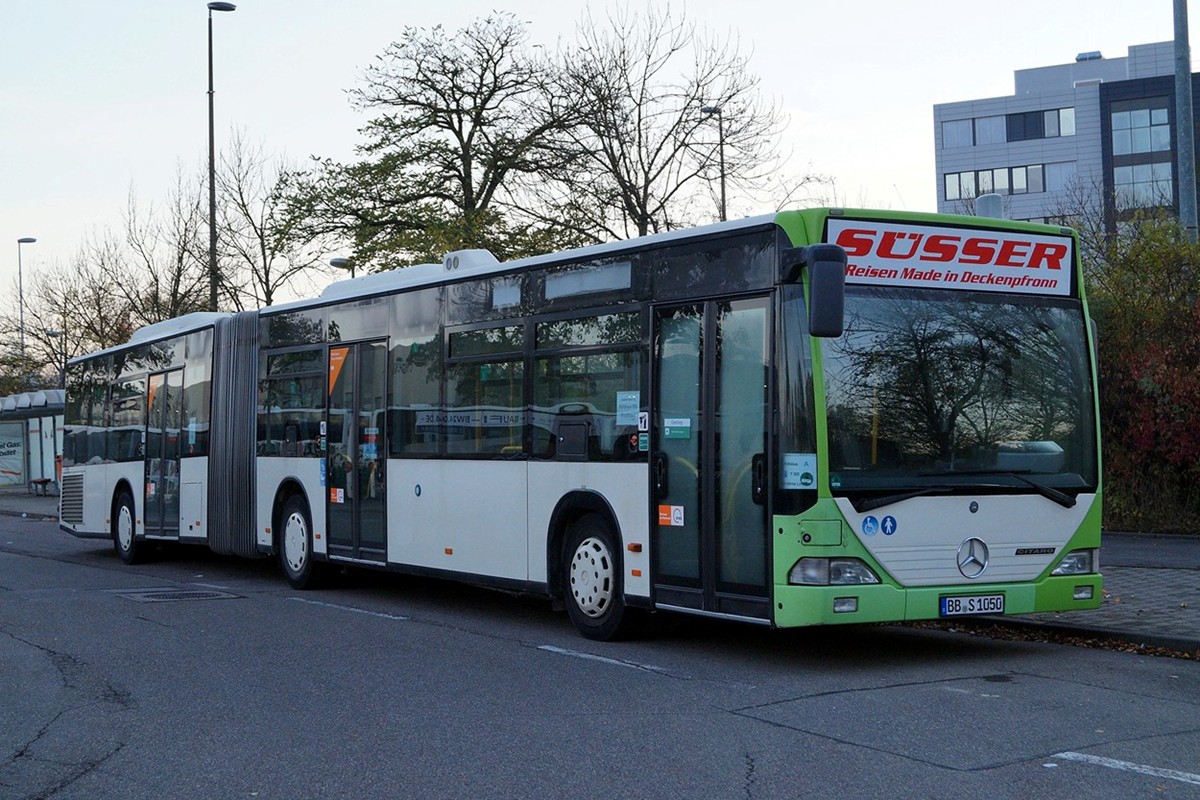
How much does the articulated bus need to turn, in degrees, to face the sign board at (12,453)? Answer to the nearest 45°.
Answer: approximately 180°

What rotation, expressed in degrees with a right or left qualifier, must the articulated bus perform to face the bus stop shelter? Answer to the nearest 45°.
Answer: approximately 180°

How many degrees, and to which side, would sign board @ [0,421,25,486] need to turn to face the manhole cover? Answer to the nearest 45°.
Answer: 0° — it already faces it

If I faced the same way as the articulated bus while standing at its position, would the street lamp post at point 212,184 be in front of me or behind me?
behind

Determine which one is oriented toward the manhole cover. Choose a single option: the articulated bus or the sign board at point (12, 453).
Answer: the sign board
